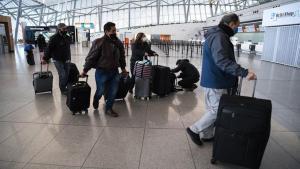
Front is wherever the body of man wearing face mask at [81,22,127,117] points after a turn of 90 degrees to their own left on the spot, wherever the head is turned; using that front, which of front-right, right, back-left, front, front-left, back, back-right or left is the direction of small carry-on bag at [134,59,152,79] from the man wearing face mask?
front

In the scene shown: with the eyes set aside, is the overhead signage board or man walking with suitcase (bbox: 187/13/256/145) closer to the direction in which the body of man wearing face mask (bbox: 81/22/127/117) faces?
the man walking with suitcase

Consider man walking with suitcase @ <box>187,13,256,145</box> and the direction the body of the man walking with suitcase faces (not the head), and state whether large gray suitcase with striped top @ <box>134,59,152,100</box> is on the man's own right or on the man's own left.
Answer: on the man's own left

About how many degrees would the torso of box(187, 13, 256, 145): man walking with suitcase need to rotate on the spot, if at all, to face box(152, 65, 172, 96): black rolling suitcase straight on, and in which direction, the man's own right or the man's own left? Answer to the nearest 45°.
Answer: approximately 135° to the man's own left

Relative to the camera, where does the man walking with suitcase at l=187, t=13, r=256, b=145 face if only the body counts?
to the viewer's right

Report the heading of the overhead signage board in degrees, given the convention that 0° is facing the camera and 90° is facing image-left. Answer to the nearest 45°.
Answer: approximately 45°

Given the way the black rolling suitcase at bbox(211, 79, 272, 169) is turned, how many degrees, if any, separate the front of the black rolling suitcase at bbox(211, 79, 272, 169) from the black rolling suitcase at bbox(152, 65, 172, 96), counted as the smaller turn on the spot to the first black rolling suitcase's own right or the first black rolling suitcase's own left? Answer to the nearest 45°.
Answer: approximately 135° to the first black rolling suitcase's own right
